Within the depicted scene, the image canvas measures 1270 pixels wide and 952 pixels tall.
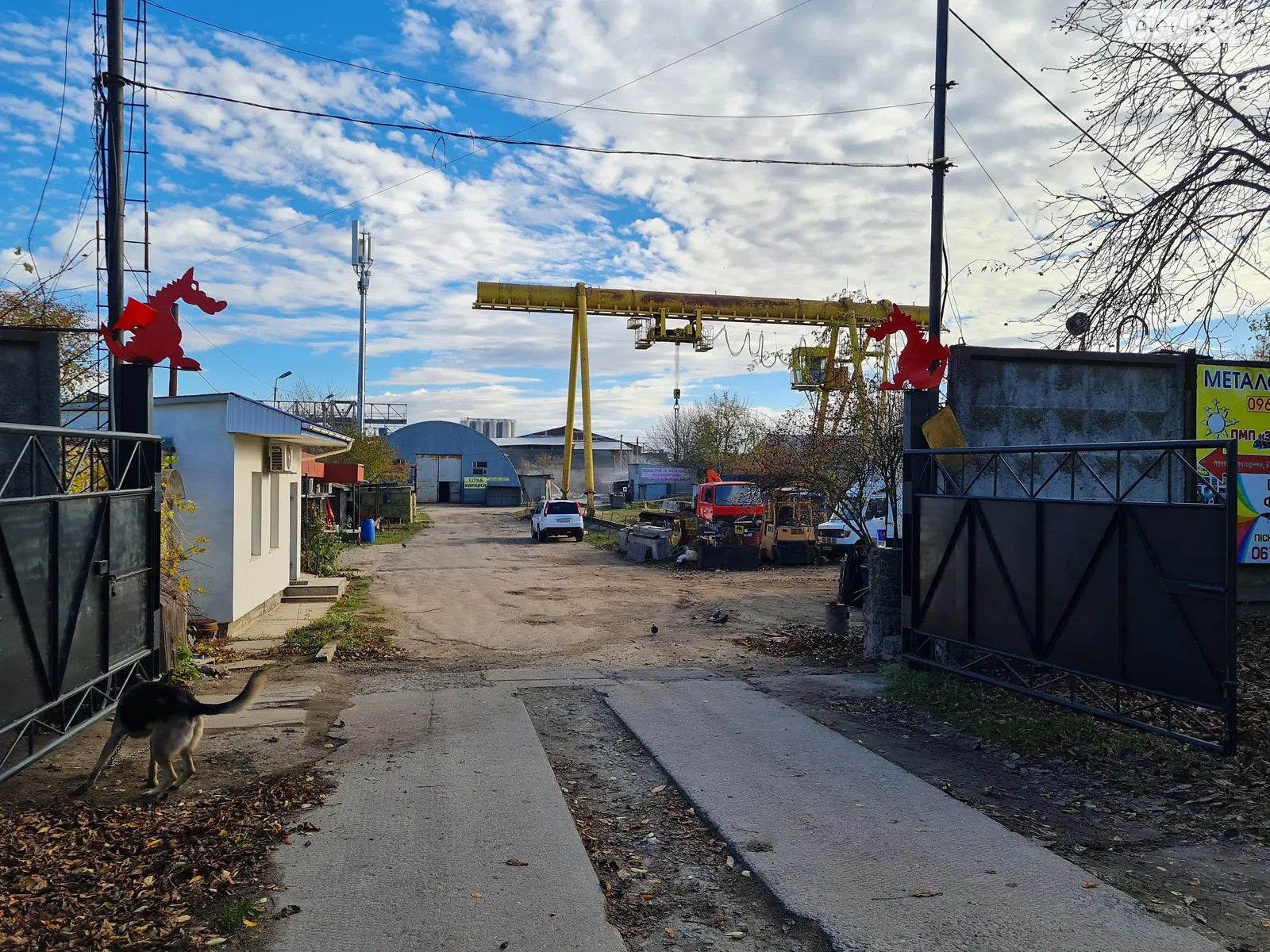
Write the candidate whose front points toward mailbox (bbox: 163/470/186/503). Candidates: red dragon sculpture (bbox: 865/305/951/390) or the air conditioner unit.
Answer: the red dragon sculpture

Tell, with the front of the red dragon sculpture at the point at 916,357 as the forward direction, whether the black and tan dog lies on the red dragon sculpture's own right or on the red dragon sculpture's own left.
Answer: on the red dragon sculpture's own left

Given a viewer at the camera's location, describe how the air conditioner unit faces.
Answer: facing to the right of the viewer

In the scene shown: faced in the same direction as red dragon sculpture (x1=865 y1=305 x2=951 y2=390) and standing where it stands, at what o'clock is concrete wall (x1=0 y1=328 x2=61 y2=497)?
The concrete wall is roughly at 11 o'clock from the red dragon sculpture.

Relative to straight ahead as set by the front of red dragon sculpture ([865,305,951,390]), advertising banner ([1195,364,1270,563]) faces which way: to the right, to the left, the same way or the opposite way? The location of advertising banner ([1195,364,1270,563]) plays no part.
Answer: to the left

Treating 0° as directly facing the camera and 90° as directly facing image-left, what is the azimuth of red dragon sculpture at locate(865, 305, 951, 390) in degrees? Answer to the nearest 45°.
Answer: approximately 90°

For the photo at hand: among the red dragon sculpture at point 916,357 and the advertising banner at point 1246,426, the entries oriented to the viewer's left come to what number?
1

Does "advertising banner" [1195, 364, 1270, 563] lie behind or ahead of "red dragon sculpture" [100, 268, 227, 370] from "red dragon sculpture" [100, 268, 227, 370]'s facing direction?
ahead

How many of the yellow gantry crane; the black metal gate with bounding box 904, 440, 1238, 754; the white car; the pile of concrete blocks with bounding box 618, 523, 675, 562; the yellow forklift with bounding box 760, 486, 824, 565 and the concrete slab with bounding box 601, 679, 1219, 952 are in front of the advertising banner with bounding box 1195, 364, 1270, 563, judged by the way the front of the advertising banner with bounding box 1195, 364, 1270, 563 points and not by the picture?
2

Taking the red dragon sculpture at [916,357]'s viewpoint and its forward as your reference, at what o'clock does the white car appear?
The white car is roughly at 2 o'clock from the red dragon sculpture.

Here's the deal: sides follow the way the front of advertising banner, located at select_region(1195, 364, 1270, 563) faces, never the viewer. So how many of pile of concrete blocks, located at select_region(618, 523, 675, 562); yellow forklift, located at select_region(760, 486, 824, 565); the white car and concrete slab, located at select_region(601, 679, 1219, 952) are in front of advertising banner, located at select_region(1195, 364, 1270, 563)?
1

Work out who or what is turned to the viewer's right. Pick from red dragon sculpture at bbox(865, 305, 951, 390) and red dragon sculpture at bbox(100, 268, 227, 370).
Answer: red dragon sculpture at bbox(100, 268, 227, 370)

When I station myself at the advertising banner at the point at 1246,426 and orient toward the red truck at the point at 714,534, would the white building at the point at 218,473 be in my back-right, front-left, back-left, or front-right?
front-left

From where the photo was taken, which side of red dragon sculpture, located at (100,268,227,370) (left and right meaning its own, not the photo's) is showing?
right

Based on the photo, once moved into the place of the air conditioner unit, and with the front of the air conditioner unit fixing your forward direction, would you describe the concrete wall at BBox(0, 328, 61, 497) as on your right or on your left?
on your right

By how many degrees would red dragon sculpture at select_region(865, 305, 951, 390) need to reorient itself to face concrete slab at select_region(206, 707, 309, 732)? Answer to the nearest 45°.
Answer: approximately 45° to its left

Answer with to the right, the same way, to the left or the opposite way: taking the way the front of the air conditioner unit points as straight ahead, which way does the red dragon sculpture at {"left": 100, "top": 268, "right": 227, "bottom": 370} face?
the same way

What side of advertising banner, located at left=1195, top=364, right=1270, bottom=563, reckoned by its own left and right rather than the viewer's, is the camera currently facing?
front

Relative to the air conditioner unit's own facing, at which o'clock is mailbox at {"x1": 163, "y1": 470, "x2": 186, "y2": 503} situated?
The mailbox is roughly at 4 o'clock from the air conditioner unit.
